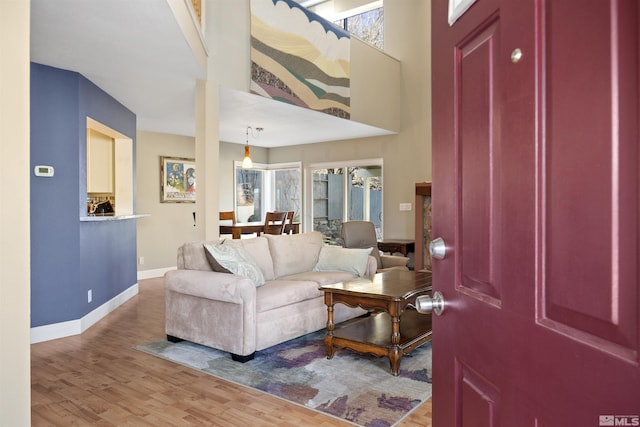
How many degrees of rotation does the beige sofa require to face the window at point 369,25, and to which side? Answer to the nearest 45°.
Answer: approximately 90° to its left

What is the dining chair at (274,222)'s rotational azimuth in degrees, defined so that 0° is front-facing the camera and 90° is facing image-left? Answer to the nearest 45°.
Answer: approximately 135°

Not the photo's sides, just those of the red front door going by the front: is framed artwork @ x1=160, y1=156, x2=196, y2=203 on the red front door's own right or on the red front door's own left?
on the red front door's own right

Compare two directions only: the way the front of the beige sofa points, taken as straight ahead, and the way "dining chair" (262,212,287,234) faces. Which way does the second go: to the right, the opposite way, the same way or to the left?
the opposite way

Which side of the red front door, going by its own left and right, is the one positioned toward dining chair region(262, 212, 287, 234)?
right

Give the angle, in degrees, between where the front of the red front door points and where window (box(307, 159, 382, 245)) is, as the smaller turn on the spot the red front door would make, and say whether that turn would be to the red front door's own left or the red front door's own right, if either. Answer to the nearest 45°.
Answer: approximately 90° to the red front door's own right

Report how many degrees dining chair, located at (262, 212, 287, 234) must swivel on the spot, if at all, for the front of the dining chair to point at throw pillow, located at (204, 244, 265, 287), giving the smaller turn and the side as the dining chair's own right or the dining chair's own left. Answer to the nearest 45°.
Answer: approximately 135° to the dining chair's own left

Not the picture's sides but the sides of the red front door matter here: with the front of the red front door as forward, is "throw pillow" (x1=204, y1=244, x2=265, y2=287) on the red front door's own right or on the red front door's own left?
on the red front door's own right

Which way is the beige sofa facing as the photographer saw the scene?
facing the viewer and to the right of the viewer

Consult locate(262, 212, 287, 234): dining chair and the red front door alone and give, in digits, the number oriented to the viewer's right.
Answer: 0
